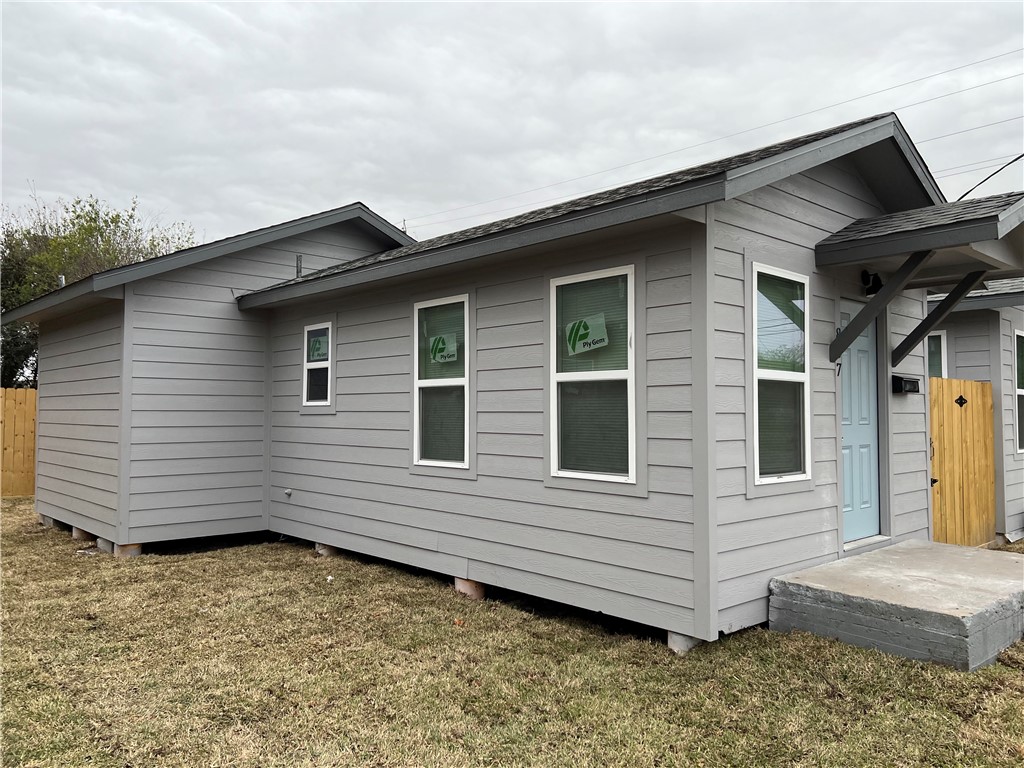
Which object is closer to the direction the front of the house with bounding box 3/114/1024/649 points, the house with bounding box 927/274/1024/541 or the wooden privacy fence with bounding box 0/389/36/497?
the house

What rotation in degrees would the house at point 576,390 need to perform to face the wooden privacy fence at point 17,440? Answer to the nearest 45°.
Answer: approximately 180°

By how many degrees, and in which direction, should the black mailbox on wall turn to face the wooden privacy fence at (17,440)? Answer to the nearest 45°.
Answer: approximately 135° to its right

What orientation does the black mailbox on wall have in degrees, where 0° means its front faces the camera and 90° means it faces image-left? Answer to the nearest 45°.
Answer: approximately 315°

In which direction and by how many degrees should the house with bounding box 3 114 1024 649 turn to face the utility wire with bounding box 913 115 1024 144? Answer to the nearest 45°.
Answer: approximately 90° to its left

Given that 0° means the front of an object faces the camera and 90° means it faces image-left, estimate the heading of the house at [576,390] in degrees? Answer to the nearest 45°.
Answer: approximately 315°
